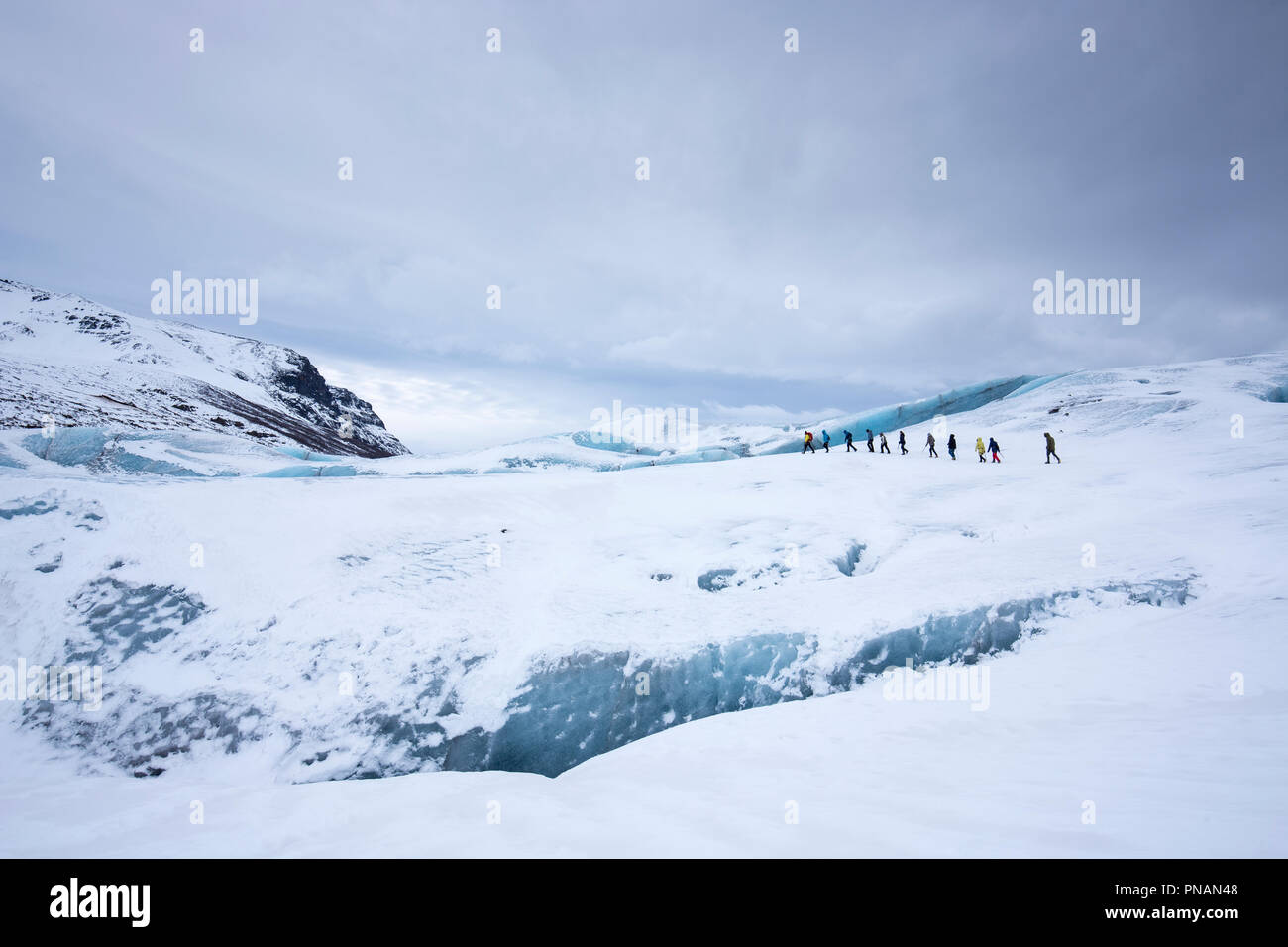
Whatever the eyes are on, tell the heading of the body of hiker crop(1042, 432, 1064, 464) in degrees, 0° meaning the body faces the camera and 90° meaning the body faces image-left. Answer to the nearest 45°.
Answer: approximately 90°
